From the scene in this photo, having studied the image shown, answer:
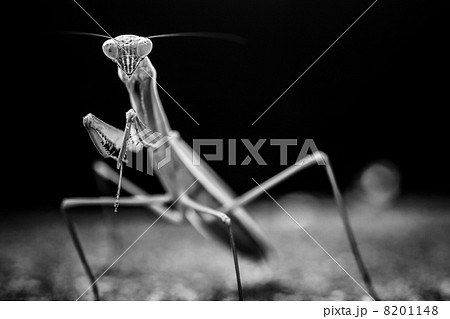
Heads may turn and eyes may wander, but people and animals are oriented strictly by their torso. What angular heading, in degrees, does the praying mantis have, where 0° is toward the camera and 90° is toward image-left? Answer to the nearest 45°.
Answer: approximately 45°
